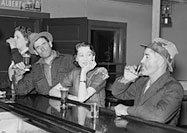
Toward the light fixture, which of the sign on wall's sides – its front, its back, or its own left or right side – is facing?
left

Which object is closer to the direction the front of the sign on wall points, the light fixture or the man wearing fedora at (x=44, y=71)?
the man wearing fedora

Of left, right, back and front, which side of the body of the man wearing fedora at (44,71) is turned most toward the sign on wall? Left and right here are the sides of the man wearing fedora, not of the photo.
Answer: back

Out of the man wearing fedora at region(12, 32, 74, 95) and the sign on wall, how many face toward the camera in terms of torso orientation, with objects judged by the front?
2

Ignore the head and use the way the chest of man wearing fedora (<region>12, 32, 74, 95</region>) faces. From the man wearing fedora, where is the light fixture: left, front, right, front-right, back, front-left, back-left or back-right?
back-left

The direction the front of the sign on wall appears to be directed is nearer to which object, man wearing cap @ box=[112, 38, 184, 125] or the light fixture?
the man wearing cap

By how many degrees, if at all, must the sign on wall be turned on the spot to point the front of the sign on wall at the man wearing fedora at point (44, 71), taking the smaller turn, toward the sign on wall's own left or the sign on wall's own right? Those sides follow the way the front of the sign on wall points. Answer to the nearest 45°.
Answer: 0° — it already faces them

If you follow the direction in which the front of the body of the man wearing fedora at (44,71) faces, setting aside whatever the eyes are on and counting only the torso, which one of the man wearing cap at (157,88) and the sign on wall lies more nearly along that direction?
the man wearing cap

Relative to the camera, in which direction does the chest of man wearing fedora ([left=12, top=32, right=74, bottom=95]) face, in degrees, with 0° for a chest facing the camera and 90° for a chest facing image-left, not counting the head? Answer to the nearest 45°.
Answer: approximately 0°

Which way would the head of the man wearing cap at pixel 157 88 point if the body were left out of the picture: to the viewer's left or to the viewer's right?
to the viewer's left
